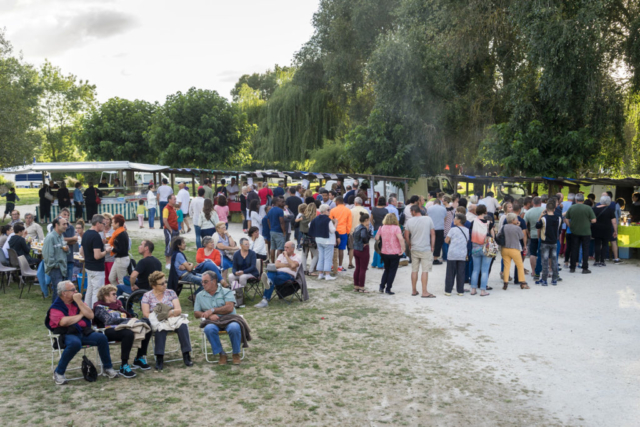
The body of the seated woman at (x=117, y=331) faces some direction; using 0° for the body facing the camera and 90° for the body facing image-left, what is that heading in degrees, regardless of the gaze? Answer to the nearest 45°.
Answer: approximately 315°

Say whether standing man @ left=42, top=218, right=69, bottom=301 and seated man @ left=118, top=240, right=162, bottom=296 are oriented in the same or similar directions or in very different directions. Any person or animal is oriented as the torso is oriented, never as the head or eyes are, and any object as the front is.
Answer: very different directions

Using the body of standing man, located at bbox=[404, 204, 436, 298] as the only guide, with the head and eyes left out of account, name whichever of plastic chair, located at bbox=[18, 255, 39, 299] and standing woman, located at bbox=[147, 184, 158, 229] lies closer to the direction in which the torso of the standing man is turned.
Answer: the standing woman

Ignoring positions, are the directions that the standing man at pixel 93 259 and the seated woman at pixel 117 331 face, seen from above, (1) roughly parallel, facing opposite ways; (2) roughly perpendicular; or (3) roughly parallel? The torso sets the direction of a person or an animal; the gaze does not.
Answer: roughly perpendicular

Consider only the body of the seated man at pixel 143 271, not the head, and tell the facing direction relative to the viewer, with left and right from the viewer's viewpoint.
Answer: facing to the left of the viewer

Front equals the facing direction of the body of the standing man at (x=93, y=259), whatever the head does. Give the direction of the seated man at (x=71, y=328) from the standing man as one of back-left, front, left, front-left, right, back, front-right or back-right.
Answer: back-right

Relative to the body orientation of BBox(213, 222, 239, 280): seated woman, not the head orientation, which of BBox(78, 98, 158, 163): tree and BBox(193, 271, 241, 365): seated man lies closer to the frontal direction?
the seated man

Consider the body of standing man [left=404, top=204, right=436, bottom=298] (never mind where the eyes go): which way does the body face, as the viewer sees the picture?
away from the camera
